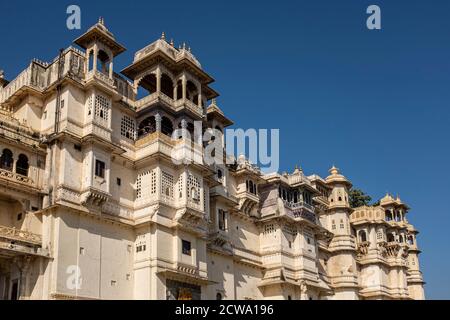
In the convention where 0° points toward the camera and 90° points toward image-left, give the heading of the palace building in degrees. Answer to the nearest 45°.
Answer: approximately 315°
